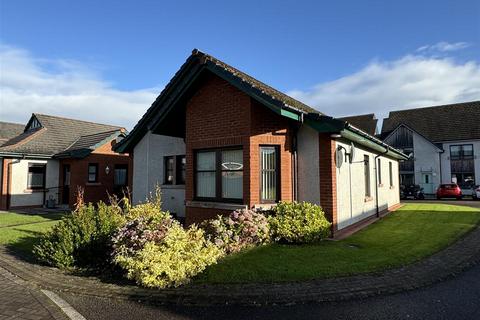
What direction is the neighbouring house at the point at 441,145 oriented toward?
toward the camera

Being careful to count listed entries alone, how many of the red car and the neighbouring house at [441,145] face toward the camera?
1

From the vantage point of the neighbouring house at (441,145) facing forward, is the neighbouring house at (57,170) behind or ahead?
ahead

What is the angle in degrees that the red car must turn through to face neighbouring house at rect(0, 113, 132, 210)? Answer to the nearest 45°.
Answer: approximately 135° to its left

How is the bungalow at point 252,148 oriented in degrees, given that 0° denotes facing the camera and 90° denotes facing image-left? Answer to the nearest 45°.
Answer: approximately 45°

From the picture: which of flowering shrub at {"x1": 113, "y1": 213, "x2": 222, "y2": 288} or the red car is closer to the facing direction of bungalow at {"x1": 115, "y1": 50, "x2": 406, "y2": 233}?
the flowering shrub

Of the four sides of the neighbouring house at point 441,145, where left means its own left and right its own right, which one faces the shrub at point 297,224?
front

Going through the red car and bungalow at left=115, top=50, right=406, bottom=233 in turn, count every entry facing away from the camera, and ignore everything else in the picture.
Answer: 1

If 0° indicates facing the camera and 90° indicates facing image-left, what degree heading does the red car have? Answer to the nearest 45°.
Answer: approximately 180°

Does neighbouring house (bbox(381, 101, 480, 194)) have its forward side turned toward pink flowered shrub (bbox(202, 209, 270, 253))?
yes
